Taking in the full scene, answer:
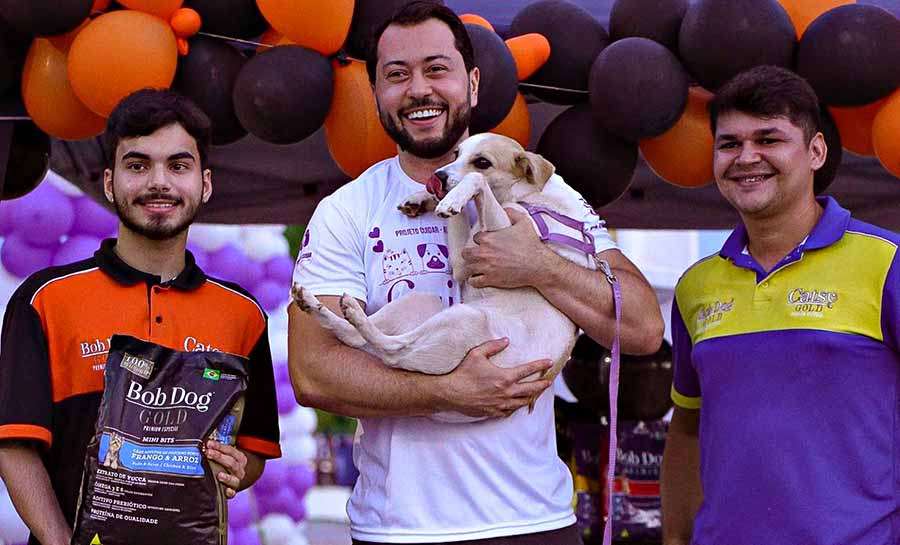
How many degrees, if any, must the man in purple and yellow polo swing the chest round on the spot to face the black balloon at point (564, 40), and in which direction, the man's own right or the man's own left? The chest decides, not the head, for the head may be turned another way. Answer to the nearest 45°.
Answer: approximately 90° to the man's own right

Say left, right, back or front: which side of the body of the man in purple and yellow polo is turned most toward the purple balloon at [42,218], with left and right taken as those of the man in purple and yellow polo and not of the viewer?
right

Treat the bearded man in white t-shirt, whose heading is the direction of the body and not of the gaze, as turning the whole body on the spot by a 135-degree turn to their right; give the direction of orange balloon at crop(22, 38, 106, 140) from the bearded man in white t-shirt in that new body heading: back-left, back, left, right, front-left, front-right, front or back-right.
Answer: front

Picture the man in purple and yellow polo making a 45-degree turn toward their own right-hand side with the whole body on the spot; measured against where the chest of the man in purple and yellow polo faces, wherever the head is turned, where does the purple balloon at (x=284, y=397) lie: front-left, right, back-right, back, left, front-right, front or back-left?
front-right

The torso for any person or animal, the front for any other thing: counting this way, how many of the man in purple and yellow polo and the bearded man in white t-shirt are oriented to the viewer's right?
0

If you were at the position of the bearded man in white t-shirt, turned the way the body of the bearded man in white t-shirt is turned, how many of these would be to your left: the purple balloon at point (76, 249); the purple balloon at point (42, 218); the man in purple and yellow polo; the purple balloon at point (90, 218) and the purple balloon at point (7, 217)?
1

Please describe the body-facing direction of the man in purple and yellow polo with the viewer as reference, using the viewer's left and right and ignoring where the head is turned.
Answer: facing the viewer and to the left of the viewer

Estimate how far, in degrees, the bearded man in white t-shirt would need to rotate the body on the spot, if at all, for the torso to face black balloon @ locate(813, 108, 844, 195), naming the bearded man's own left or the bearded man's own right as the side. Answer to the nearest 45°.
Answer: approximately 135° to the bearded man's own left

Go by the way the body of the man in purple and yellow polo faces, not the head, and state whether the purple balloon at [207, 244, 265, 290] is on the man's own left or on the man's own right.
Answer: on the man's own right

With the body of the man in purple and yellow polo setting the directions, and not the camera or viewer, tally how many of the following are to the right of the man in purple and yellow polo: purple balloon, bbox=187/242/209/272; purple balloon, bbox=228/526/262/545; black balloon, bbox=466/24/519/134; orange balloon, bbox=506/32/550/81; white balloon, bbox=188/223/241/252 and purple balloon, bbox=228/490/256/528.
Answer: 6

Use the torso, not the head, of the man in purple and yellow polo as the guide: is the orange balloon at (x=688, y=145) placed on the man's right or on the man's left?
on the man's right

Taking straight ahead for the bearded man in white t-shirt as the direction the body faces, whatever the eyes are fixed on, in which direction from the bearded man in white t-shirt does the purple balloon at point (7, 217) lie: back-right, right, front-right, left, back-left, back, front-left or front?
back-right

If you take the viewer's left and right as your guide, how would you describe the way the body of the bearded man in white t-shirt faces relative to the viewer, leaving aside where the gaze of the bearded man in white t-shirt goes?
facing the viewer

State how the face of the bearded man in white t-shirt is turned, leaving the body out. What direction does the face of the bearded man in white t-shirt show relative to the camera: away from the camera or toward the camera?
toward the camera
